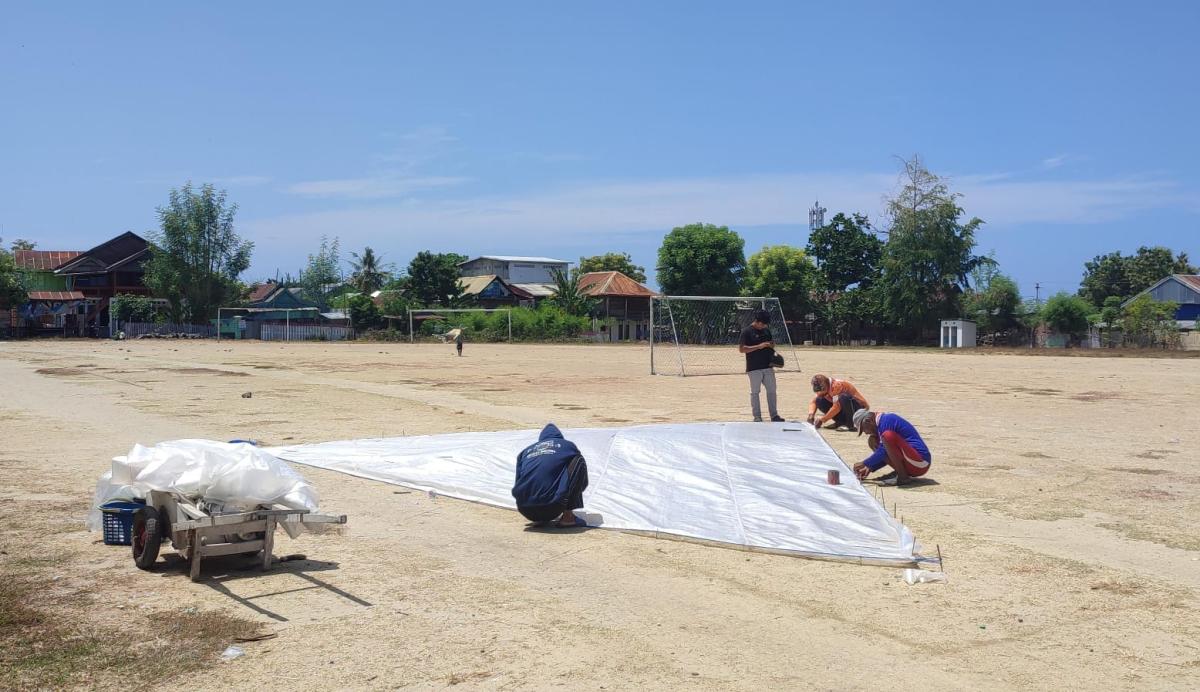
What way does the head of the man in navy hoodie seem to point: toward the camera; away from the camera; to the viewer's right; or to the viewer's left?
away from the camera

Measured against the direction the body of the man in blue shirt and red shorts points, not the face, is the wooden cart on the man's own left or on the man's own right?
on the man's own left

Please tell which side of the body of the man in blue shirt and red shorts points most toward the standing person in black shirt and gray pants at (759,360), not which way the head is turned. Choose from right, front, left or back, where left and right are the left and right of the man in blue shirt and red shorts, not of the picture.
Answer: right

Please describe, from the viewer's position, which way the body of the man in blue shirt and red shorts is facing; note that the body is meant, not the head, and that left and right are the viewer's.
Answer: facing to the left of the viewer

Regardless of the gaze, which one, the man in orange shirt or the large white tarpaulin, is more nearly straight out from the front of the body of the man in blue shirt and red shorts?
the large white tarpaulin

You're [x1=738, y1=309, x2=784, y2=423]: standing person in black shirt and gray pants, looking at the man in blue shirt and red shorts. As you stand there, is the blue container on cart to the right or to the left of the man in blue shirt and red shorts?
right

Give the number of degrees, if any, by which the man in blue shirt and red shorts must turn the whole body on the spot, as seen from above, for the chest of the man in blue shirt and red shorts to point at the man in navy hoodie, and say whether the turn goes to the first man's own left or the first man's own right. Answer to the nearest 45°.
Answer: approximately 45° to the first man's own left

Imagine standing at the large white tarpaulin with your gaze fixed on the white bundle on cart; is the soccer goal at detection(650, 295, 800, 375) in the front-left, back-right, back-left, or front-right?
back-right
